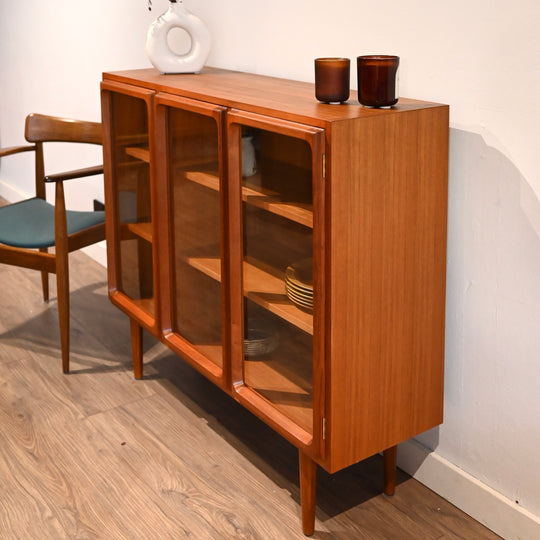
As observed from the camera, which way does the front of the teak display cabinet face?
facing the viewer and to the left of the viewer

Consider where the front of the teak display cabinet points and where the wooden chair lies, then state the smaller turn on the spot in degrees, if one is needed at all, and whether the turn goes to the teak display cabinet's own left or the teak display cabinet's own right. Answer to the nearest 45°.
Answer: approximately 90° to the teak display cabinet's own right
